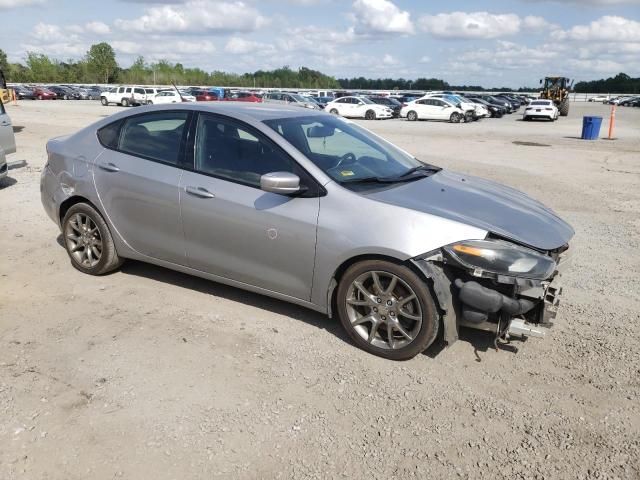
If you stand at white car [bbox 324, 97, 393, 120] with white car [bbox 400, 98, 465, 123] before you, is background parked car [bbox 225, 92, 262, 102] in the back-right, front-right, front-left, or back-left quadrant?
back-left

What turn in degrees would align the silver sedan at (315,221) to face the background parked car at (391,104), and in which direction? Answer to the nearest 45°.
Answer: approximately 135° to its left

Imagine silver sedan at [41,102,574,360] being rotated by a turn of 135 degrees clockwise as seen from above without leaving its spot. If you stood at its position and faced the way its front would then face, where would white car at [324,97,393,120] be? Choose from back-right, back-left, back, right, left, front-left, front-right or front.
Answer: right

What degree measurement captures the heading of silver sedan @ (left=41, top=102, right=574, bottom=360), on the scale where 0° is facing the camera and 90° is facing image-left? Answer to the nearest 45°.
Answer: approximately 315°

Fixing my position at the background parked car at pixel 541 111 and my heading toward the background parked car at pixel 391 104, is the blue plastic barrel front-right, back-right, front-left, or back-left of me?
back-left

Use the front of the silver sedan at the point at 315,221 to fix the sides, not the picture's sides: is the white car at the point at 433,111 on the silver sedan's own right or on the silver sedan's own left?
on the silver sedan's own left

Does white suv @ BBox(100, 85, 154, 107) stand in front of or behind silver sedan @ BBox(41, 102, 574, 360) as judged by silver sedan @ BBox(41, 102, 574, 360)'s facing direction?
behind
